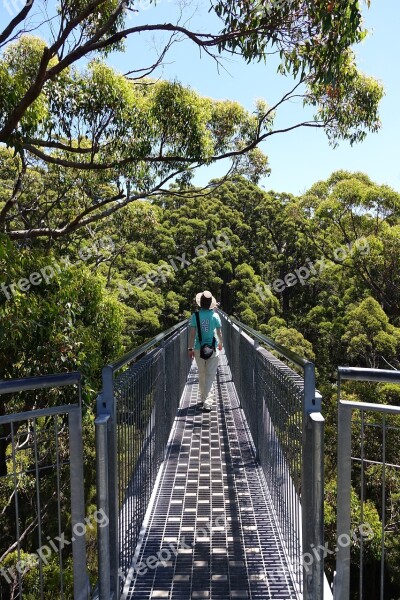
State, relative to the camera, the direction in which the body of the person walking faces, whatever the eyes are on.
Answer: away from the camera

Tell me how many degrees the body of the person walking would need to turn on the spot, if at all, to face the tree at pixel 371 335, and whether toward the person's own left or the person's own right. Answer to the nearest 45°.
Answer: approximately 45° to the person's own right

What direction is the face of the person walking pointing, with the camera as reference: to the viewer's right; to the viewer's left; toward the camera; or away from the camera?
away from the camera
